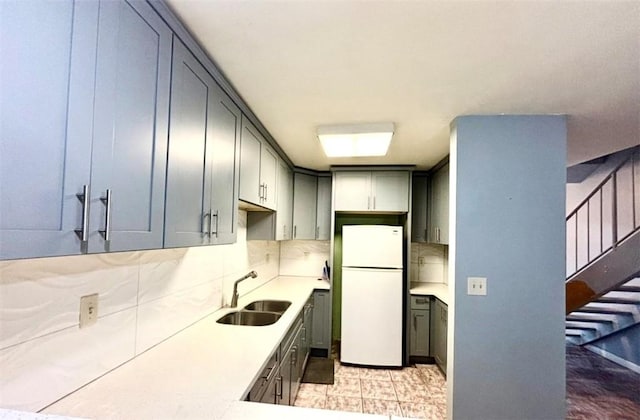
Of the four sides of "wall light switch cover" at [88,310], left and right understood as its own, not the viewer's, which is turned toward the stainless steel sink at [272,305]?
left

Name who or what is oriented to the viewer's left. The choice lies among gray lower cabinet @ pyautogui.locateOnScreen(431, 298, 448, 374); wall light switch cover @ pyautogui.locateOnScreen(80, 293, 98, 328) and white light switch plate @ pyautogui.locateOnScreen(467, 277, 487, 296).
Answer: the gray lower cabinet

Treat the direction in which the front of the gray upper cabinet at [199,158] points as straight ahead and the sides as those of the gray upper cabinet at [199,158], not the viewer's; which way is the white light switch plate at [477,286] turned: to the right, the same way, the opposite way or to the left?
to the right

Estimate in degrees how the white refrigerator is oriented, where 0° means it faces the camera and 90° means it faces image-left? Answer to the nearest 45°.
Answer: approximately 0°

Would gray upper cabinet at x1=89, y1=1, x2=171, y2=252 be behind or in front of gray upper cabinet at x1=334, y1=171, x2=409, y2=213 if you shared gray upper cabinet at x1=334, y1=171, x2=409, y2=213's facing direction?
in front

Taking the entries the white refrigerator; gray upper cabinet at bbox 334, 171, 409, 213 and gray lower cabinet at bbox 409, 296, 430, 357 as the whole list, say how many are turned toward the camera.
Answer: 3

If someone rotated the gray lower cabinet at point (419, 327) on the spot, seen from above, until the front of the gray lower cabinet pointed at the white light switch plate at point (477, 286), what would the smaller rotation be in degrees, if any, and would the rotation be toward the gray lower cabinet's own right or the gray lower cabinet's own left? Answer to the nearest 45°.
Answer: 0° — it already faces it

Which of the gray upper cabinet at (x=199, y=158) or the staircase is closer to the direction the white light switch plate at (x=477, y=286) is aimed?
the gray upper cabinet

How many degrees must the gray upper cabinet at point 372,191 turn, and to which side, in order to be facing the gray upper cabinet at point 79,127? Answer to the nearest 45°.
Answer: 0° — it already faces it

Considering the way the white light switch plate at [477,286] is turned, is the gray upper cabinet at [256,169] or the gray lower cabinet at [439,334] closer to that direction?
the gray upper cabinet

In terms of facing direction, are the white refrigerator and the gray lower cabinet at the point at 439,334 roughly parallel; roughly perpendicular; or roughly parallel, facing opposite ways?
roughly perpendicular

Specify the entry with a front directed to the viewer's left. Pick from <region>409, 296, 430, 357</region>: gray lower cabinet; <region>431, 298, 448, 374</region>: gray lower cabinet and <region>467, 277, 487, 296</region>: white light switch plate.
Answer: <region>431, 298, 448, 374</region>: gray lower cabinet
